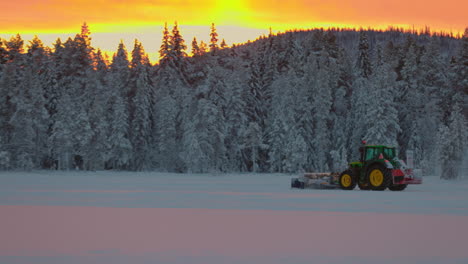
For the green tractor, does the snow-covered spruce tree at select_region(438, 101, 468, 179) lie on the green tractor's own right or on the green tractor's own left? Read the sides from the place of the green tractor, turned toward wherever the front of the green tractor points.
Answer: on the green tractor's own right

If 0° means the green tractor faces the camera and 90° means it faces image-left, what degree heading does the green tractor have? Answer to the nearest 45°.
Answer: approximately 135°
